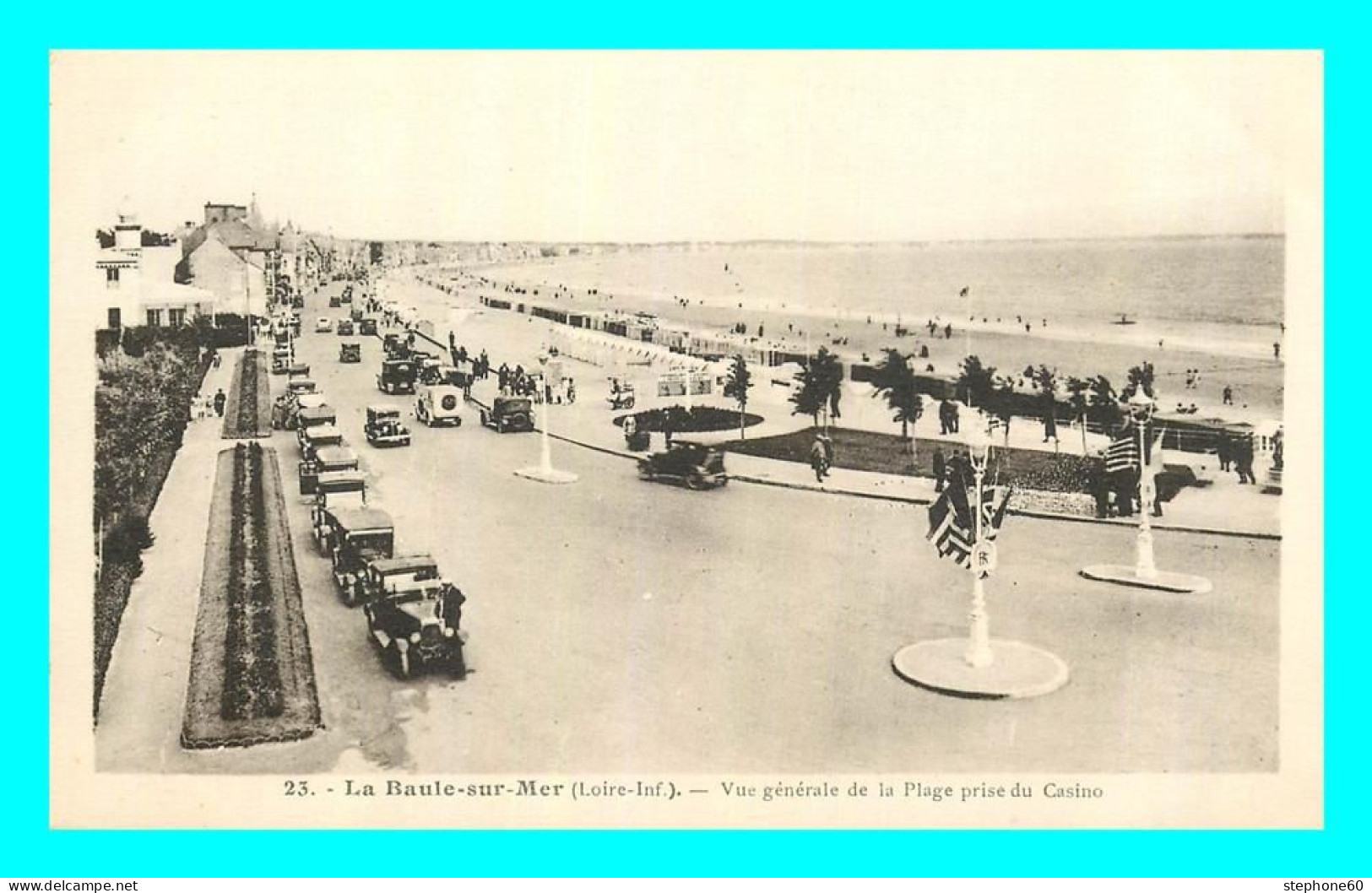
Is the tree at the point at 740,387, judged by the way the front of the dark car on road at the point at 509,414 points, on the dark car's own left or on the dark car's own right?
on the dark car's own right

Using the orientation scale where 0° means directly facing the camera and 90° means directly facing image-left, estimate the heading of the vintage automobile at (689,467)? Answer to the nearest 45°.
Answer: approximately 135°

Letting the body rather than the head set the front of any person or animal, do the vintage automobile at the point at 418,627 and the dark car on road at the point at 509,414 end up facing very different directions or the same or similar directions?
very different directions

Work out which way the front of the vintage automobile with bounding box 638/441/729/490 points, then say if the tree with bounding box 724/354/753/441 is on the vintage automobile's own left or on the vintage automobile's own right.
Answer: on the vintage automobile's own right

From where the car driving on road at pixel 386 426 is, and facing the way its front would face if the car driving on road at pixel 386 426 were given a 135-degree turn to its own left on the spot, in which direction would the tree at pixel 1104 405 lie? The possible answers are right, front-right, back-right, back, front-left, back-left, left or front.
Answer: right

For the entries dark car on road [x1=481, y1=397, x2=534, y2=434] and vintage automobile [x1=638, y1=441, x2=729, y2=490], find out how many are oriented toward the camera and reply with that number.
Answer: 0
